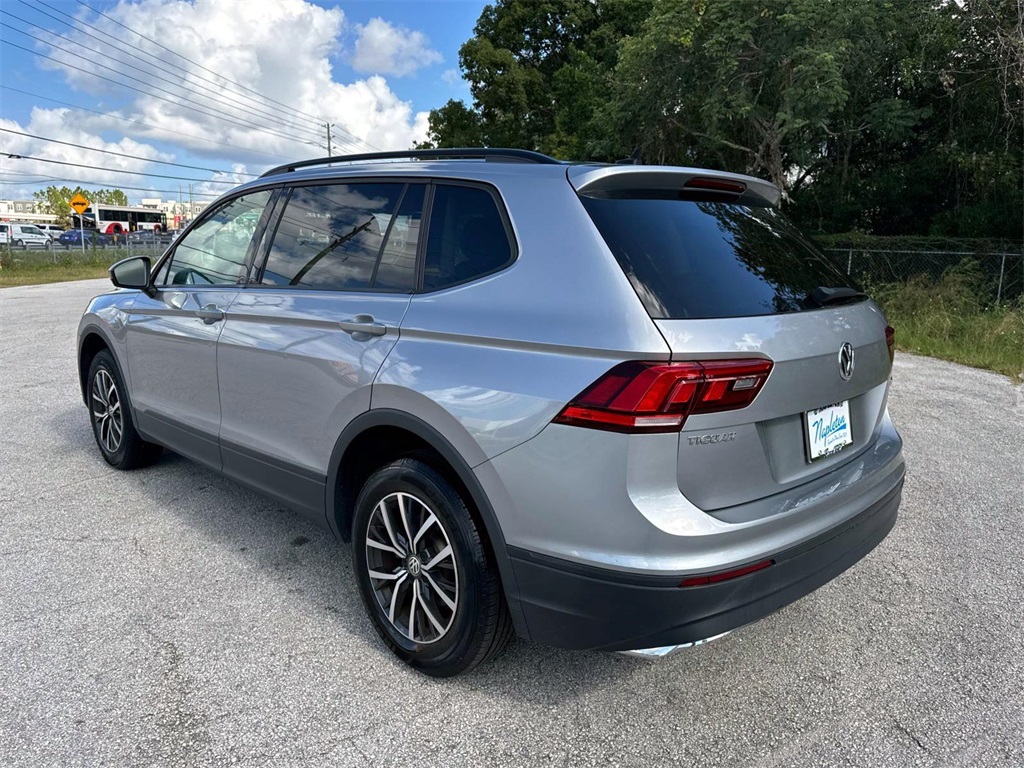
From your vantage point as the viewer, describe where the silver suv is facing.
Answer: facing away from the viewer and to the left of the viewer
